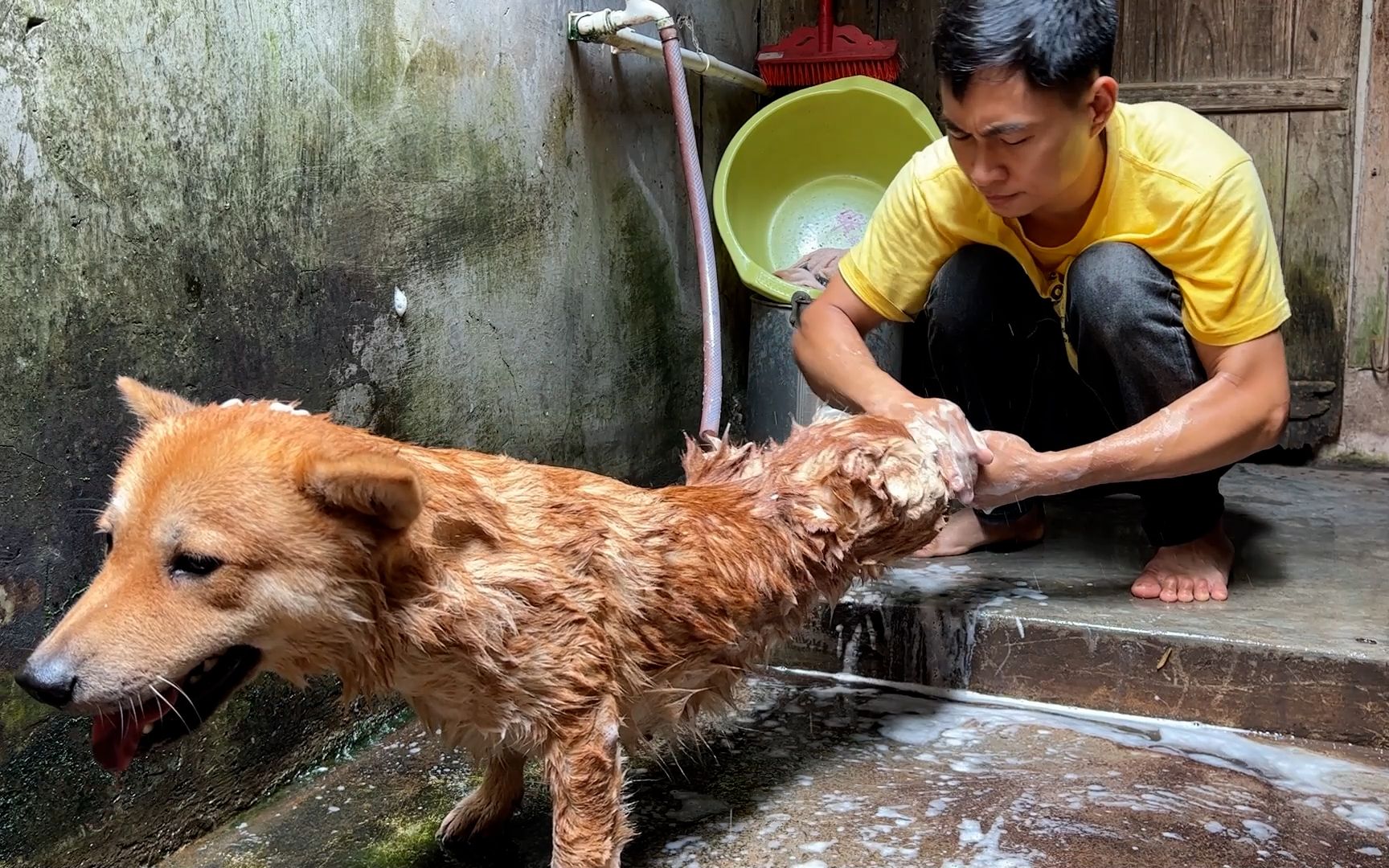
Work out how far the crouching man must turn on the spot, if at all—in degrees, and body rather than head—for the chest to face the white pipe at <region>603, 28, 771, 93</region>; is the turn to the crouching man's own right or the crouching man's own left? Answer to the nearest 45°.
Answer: approximately 90° to the crouching man's own right

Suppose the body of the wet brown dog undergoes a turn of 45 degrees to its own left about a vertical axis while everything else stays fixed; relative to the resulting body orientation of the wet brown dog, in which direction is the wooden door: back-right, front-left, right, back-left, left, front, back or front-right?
back-left

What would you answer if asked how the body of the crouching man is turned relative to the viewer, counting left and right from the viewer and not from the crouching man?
facing the viewer and to the left of the viewer

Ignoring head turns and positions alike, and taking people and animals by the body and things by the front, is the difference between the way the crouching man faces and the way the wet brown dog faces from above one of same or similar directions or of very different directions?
same or similar directions

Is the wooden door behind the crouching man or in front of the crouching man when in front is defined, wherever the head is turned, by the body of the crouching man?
behind

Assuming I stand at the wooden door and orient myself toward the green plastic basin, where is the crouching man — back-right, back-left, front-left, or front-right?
front-left

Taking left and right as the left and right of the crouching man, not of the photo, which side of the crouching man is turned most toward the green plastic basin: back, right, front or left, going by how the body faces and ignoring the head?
right

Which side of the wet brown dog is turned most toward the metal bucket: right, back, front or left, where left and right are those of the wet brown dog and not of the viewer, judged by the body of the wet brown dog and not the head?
back

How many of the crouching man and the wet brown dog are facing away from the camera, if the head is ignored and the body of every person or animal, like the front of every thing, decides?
0

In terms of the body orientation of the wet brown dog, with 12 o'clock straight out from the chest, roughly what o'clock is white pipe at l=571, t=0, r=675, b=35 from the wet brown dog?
The white pipe is roughly at 5 o'clock from the wet brown dog.

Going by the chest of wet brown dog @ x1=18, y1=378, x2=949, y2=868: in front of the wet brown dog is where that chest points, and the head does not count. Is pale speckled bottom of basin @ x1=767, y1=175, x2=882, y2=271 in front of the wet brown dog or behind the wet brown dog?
behind

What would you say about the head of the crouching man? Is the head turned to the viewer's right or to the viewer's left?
to the viewer's left

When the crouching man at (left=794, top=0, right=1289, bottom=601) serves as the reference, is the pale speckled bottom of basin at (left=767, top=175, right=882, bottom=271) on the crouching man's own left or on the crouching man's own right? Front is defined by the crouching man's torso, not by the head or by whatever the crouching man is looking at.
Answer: on the crouching man's own right

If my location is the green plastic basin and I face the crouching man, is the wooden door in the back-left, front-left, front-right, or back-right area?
front-left
